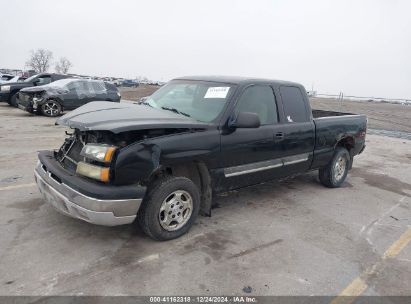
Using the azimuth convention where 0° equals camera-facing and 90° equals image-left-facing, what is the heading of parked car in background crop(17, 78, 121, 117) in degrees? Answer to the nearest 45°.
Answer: approximately 45°

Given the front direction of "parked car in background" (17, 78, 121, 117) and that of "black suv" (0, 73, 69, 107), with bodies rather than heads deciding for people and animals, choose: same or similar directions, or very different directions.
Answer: same or similar directions

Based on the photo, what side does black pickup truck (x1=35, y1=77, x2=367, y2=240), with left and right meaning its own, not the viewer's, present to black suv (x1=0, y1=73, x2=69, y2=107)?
right

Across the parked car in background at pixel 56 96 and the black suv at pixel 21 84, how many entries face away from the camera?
0

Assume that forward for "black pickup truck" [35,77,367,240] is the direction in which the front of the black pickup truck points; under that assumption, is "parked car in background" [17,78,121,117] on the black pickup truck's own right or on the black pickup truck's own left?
on the black pickup truck's own right

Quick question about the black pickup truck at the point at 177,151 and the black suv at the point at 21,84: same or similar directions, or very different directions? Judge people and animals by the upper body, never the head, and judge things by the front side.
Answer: same or similar directions

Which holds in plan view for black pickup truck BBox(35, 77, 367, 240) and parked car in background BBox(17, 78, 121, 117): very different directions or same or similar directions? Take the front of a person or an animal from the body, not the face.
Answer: same or similar directions

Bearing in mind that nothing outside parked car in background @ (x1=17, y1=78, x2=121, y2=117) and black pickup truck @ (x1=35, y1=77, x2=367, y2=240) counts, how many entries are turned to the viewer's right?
0

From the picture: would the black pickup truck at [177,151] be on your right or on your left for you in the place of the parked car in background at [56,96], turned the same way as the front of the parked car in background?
on your left

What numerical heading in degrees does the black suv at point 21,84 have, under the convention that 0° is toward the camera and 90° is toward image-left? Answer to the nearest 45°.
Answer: approximately 45°
